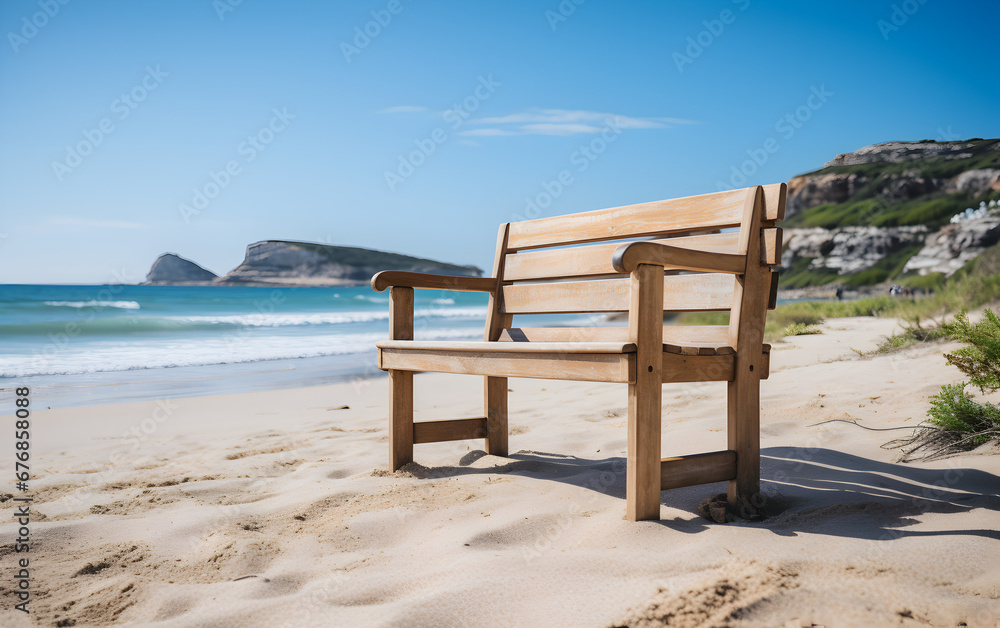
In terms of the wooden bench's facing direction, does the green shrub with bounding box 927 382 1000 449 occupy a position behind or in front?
behind

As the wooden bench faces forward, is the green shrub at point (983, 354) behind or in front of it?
behind

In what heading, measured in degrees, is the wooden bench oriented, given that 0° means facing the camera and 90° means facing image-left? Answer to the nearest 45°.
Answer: approximately 45°

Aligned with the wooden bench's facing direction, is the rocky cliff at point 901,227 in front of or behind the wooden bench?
behind

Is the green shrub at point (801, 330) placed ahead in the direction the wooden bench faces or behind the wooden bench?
behind

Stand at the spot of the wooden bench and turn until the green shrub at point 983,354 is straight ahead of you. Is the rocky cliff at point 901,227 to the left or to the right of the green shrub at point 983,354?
left
